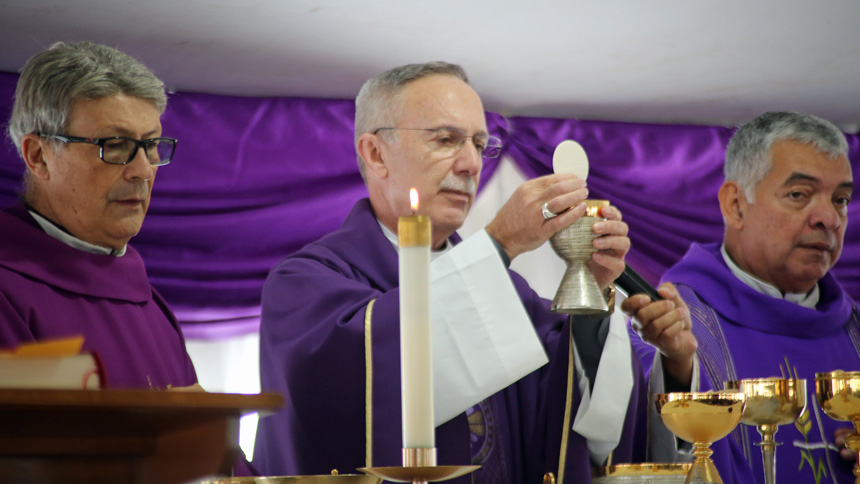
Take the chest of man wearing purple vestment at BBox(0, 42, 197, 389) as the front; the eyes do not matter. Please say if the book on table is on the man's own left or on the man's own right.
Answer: on the man's own right

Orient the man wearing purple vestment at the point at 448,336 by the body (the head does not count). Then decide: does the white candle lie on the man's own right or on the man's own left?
on the man's own right

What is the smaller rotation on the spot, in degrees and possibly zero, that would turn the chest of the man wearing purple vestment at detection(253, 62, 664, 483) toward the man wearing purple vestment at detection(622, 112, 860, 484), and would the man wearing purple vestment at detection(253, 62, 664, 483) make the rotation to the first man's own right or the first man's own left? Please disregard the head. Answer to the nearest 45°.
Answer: approximately 90° to the first man's own left

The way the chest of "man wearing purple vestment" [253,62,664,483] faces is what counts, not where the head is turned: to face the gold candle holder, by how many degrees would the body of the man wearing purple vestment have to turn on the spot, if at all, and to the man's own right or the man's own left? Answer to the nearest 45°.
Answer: approximately 45° to the man's own right

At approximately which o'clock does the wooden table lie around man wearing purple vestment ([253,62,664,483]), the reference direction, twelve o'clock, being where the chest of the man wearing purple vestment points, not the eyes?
The wooden table is roughly at 2 o'clock from the man wearing purple vestment.

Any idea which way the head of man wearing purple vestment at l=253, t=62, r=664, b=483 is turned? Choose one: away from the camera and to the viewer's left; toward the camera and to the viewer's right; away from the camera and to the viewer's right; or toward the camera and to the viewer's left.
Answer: toward the camera and to the viewer's right
